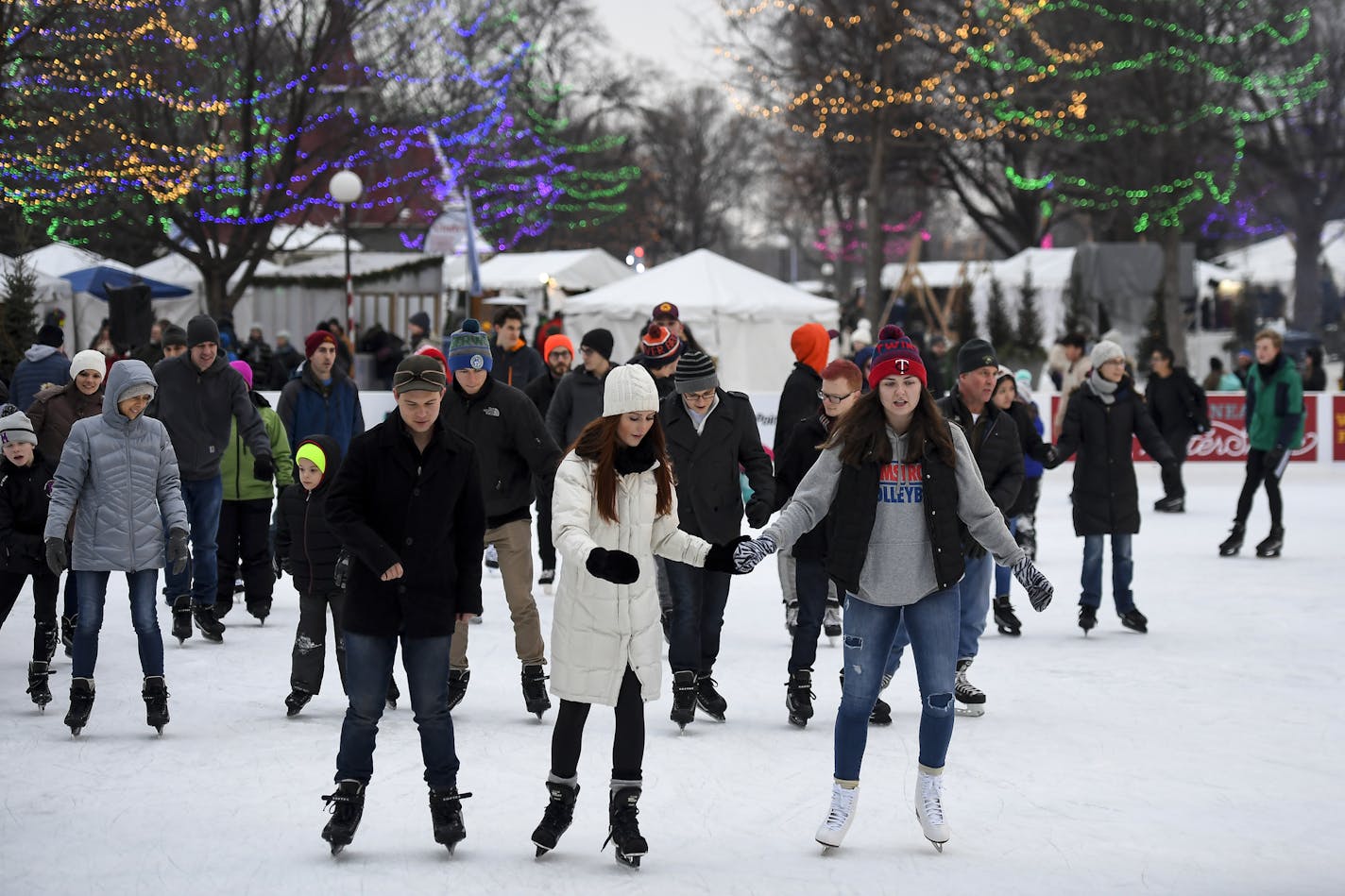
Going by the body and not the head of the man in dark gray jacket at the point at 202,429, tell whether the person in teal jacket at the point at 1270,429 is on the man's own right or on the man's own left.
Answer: on the man's own left

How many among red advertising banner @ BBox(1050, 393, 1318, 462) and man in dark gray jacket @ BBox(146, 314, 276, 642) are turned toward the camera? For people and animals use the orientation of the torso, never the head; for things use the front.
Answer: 2

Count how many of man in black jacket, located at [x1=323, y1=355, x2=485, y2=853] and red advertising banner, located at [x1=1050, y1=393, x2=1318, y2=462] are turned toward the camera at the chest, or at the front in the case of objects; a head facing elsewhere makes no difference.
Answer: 2

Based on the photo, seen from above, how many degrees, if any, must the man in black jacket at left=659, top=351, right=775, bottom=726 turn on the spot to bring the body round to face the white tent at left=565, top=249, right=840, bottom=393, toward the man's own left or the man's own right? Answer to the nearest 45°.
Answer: approximately 180°

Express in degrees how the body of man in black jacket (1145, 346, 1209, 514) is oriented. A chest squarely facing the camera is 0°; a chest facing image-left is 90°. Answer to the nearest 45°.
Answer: approximately 45°

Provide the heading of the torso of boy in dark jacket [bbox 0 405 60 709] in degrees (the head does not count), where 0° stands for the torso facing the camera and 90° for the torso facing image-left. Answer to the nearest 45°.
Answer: approximately 0°

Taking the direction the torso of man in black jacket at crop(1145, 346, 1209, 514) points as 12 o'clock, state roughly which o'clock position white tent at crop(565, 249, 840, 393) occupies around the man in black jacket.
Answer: The white tent is roughly at 3 o'clock from the man in black jacket.

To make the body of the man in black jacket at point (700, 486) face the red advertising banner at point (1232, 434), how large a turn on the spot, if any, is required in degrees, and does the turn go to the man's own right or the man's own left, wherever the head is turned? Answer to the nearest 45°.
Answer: approximately 135° to the man's own left
